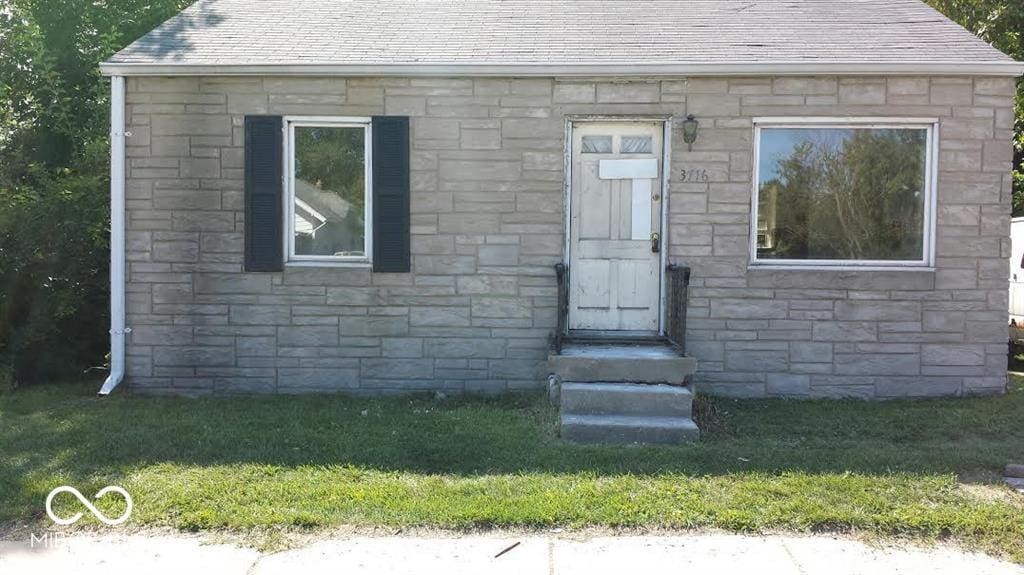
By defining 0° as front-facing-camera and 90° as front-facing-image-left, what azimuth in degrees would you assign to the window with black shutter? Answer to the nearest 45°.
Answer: approximately 0°

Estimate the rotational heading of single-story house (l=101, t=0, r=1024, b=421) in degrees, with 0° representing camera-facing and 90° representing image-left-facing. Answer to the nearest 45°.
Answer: approximately 0°
